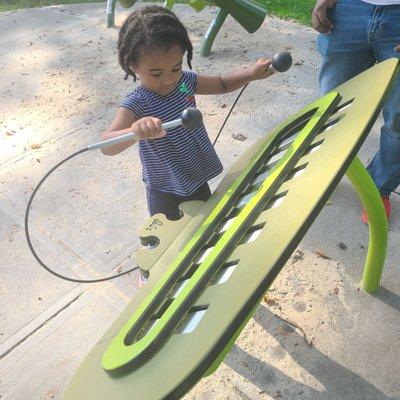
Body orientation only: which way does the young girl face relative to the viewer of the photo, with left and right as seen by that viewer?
facing the viewer and to the right of the viewer

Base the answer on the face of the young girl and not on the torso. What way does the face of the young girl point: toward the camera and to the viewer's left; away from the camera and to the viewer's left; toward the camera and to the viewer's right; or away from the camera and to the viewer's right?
toward the camera and to the viewer's right
